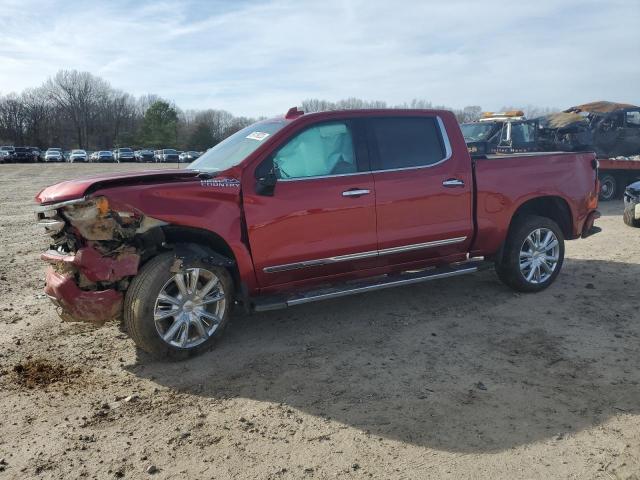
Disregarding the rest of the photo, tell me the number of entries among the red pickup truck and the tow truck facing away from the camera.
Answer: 0

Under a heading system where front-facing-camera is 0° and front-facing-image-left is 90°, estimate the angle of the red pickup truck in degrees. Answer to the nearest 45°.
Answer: approximately 45°

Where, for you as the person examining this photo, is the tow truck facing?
facing the viewer and to the left of the viewer

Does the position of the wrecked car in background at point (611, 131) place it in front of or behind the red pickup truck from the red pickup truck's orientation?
behind

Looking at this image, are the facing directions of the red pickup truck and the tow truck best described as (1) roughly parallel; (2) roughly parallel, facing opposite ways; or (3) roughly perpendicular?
roughly parallel

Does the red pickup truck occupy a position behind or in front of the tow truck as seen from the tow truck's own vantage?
in front
